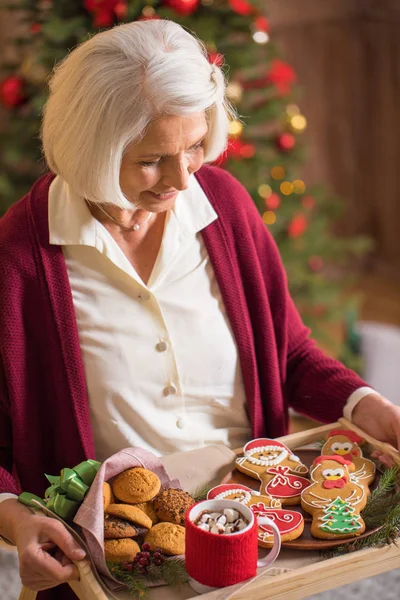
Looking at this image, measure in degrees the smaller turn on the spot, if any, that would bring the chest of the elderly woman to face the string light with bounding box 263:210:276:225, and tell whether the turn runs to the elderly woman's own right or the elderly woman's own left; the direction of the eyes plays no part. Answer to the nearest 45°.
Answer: approximately 135° to the elderly woman's own left

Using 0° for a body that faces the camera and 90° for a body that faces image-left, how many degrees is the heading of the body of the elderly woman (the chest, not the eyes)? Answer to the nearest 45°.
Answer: approximately 315°

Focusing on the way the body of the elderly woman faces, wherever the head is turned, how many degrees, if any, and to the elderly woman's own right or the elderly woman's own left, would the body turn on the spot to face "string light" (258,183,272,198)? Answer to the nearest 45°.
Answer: approximately 135° to the elderly woman's own left

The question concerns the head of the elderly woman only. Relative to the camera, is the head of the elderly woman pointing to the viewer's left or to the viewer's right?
to the viewer's right
